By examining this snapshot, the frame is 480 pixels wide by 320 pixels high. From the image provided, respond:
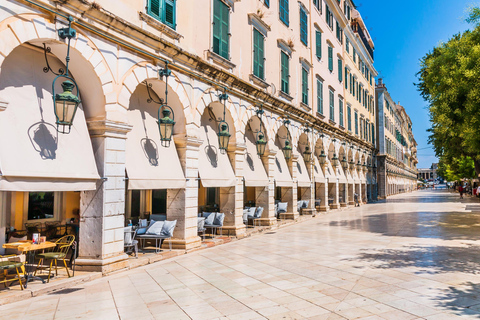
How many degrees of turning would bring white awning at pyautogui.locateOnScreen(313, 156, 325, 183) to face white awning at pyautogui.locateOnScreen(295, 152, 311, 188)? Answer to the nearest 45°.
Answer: approximately 90° to its right

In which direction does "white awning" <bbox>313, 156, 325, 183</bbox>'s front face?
to the viewer's right

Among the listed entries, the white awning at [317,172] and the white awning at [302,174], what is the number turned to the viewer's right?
2

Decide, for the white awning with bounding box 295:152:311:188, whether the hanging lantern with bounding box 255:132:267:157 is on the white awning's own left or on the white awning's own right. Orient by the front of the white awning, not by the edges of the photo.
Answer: on the white awning's own right

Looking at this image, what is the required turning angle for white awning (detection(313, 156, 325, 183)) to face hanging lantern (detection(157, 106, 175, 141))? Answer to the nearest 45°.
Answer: approximately 90° to its right

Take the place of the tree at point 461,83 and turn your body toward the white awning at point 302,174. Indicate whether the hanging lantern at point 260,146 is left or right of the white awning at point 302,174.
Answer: left

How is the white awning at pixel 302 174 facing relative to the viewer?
to the viewer's right

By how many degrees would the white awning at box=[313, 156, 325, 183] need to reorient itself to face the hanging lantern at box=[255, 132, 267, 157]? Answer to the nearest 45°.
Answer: approximately 90° to its right
